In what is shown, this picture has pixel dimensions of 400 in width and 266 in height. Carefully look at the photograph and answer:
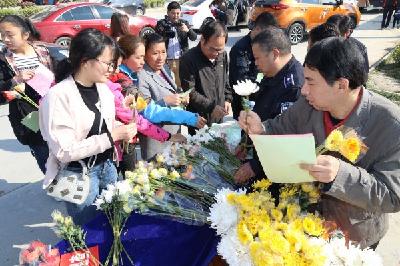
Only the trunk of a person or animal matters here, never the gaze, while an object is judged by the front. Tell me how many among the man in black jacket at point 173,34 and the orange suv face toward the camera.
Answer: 1

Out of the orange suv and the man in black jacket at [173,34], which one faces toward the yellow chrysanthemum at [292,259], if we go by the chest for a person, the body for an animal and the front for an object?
the man in black jacket

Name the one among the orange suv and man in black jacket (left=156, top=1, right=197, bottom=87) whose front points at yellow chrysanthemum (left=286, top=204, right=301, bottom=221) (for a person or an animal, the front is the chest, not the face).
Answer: the man in black jacket

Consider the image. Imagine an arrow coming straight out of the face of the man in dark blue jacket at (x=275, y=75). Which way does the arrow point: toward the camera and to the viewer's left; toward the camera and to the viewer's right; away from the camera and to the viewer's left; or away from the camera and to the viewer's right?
toward the camera and to the viewer's left

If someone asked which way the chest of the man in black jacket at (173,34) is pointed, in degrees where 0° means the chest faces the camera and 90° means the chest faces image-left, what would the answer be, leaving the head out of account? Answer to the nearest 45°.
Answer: approximately 0°

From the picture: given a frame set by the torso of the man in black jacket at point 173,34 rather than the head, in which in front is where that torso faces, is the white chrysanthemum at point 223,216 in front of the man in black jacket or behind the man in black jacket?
in front
